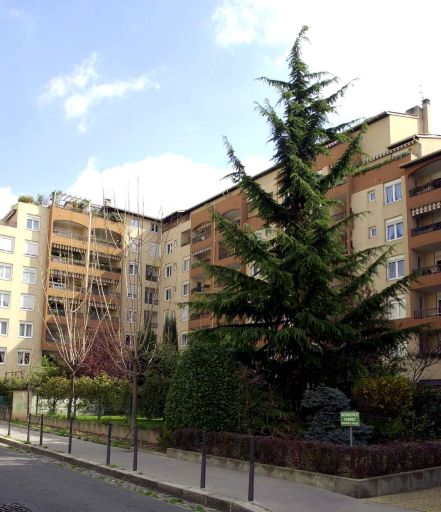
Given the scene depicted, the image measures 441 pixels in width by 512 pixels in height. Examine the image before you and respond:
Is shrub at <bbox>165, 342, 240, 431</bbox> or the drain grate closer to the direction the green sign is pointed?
the drain grate

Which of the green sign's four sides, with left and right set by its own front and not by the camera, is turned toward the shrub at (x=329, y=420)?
back

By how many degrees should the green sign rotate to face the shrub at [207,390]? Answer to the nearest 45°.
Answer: approximately 135° to its right

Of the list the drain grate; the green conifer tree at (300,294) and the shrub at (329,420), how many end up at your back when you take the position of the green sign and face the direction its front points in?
2

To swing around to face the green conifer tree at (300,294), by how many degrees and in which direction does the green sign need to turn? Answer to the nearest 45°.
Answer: approximately 180°

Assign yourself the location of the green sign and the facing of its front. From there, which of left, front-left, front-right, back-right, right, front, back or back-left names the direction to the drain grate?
front-right

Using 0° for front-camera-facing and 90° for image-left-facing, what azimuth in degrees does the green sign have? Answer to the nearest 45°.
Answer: approximately 0°
